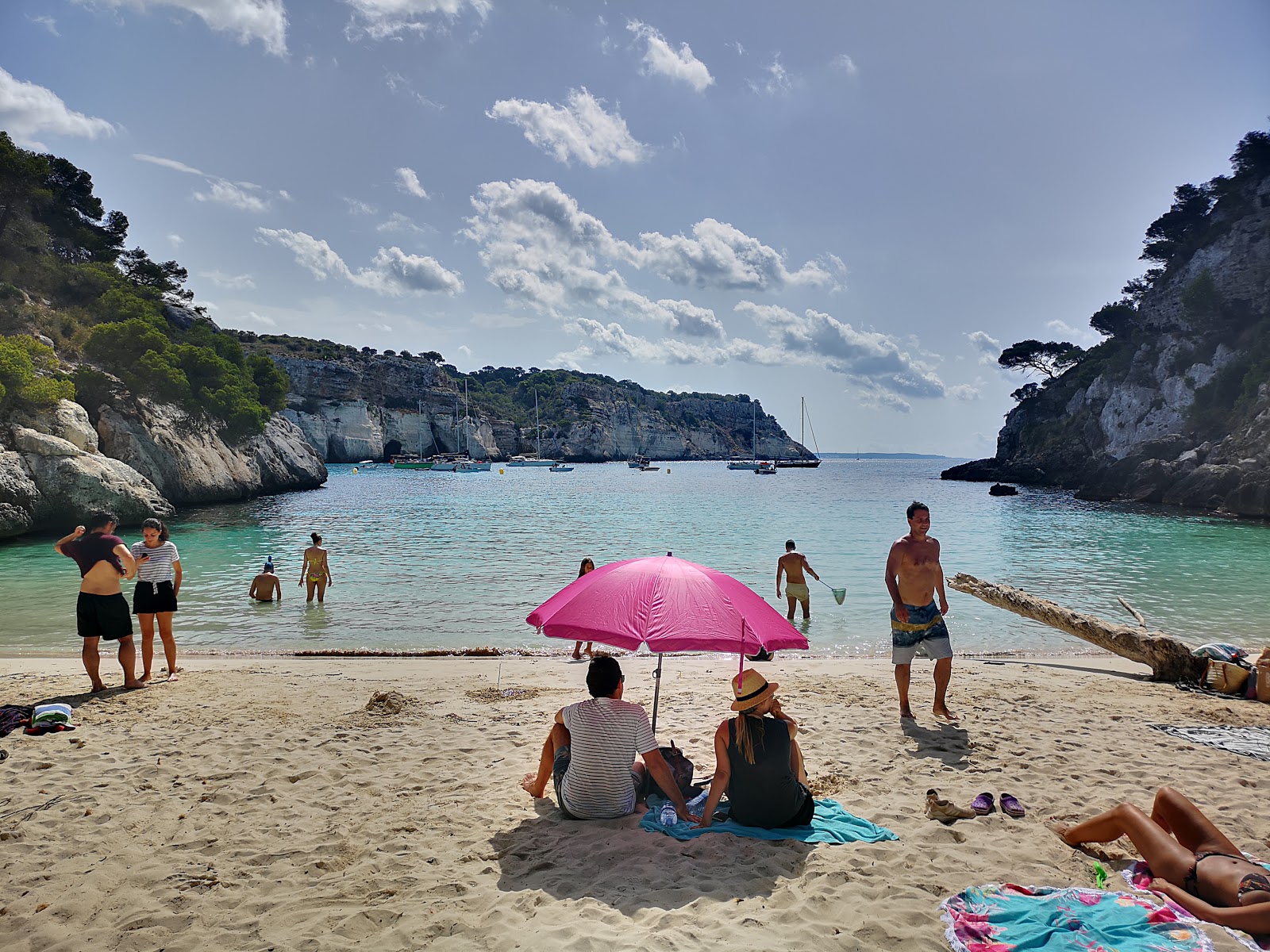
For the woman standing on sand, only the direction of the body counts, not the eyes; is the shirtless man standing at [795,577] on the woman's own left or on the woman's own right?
on the woman's own left

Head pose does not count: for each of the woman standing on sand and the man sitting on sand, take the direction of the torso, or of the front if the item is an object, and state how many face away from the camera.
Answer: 1

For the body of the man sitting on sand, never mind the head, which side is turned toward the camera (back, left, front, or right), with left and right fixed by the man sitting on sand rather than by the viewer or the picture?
back

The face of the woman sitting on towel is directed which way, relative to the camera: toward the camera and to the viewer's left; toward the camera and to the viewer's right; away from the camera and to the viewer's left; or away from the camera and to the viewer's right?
away from the camera and to the viewer's right

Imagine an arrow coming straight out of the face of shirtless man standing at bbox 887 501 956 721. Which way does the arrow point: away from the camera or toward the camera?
toward the camera

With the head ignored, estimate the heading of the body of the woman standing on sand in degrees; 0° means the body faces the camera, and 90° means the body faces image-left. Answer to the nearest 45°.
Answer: approximately 0°

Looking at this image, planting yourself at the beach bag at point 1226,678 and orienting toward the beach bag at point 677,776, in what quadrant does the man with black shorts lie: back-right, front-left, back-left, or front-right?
front-right

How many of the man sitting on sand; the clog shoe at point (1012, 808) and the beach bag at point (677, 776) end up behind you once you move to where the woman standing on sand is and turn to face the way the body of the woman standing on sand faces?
0

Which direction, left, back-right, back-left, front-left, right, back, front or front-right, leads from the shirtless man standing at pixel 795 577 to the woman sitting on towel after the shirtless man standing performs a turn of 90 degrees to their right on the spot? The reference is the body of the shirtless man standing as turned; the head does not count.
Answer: right
